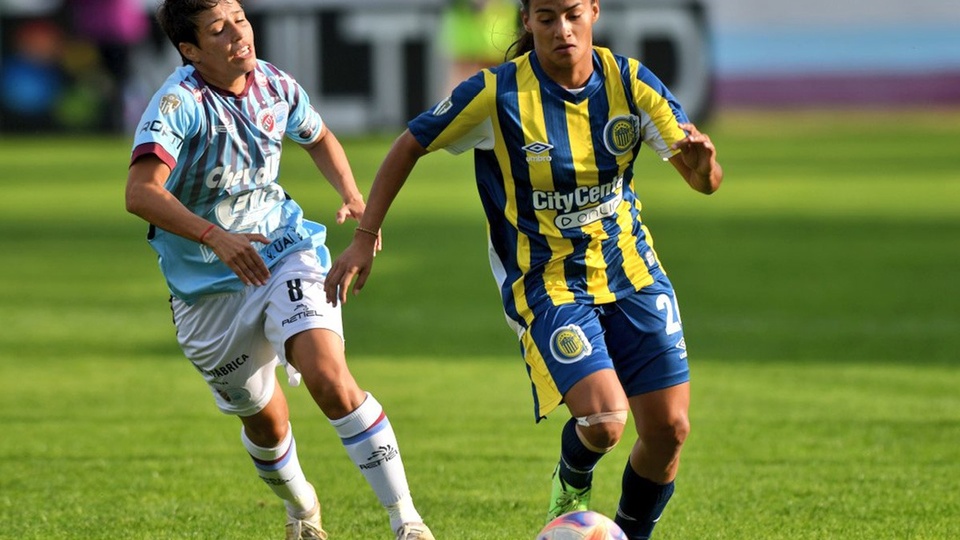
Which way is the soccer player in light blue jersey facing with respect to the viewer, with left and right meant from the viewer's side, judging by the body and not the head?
facing the viewer and to the right of the viewer

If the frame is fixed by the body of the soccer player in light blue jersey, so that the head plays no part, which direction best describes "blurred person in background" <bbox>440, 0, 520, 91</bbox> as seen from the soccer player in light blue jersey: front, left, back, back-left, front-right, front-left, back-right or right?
back-left

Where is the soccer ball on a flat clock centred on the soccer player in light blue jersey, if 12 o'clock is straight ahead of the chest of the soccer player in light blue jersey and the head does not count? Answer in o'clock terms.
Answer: The soccer ball is roughly at 12 o'clock from the soccer player in light blue jersey.

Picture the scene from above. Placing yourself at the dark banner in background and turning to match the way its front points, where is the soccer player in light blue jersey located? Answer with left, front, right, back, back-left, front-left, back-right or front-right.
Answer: front

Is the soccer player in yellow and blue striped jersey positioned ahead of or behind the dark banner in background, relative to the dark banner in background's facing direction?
ahead

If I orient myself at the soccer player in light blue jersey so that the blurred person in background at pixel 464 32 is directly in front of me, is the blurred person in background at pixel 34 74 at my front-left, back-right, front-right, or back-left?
front-left

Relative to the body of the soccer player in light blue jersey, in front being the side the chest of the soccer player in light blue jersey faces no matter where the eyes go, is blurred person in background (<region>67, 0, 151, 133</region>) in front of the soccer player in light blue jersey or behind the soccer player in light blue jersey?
behind

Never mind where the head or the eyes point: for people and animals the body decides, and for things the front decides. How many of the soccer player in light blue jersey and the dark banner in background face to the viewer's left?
0

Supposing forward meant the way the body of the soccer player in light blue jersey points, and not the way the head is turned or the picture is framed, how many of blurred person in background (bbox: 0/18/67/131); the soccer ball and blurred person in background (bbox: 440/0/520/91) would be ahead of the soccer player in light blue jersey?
1

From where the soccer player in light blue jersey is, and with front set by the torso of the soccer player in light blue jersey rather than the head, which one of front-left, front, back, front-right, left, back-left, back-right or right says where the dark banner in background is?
back-left

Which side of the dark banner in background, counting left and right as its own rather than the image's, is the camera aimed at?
front

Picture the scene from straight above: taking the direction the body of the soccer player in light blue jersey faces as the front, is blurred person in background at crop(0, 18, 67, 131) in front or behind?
behind
